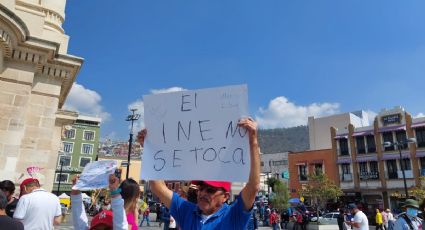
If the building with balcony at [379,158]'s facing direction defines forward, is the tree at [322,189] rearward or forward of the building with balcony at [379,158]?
forward

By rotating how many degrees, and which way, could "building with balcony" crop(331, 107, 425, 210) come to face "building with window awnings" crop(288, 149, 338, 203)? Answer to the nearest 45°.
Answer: approximately 45° to its right

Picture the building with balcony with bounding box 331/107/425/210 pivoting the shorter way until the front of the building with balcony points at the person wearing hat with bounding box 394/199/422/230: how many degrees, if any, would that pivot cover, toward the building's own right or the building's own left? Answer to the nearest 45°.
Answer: approximately 45° to the building's own left

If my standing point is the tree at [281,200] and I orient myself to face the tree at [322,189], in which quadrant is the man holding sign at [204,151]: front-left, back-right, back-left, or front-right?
back-right

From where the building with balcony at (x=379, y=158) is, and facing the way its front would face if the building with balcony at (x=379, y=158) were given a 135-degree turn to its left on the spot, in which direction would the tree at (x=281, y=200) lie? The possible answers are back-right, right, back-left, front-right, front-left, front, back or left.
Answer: back-right

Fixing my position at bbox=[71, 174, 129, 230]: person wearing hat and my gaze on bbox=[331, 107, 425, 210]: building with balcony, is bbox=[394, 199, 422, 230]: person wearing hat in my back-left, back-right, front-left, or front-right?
front-right

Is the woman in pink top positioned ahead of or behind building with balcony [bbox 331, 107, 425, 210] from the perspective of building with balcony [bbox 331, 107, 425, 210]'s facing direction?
ahead

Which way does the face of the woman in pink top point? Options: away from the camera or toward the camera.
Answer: away from the camera

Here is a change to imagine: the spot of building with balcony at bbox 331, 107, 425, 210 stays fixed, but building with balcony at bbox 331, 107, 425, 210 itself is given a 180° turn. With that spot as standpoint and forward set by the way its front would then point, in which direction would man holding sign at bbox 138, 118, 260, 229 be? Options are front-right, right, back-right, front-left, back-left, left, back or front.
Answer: back-right

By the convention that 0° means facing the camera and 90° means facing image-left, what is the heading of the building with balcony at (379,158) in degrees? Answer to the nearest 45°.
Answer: approximately 45°

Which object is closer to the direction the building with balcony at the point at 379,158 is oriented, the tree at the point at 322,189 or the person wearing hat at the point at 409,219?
the tree

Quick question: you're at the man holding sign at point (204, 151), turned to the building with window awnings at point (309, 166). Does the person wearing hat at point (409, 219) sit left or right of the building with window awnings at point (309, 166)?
right
